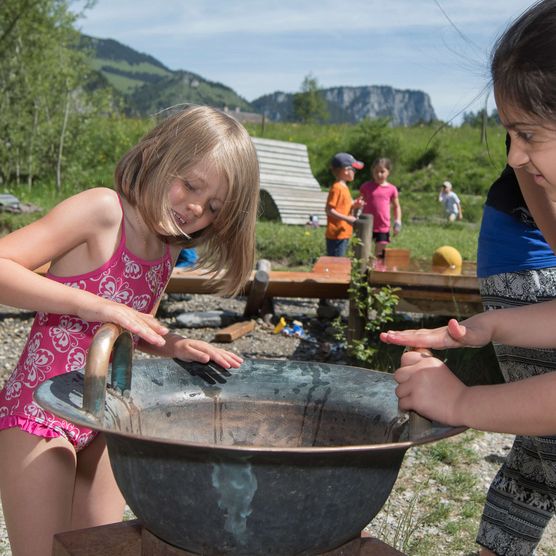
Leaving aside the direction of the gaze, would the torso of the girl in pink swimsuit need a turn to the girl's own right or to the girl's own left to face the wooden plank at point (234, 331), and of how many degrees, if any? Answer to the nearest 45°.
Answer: approximately 135° to the girl's own left

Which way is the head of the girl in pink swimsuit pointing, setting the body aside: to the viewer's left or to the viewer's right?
to the viewer's right

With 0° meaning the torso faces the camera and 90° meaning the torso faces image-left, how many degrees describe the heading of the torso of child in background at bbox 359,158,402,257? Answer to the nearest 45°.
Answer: approximately 0°

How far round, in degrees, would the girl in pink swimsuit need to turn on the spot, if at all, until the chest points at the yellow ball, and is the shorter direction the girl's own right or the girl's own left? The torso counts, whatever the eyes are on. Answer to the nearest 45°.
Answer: approximately 90° to the girl's own left

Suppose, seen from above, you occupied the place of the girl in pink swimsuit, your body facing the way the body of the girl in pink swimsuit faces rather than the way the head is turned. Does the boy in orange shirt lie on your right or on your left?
on your left

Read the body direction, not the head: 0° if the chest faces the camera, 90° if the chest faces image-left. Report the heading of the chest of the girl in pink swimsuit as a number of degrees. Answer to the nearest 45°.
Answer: approximately 315°

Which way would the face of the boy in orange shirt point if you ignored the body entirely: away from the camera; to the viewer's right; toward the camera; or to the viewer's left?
to the viewer's right

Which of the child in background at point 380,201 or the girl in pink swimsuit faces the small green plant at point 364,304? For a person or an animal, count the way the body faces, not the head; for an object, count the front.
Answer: the child in background

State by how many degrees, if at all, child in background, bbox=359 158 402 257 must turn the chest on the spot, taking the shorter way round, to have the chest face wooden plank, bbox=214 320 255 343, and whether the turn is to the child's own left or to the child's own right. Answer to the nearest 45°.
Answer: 0° — they already face it

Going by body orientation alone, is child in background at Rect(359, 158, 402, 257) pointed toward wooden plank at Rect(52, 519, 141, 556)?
yes

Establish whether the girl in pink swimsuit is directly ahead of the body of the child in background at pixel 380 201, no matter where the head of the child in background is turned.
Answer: yes
